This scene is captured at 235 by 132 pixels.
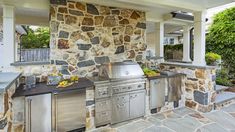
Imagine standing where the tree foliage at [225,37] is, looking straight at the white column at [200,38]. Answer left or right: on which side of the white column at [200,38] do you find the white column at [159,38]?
right

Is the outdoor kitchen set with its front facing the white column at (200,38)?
no

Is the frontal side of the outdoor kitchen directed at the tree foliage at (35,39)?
no

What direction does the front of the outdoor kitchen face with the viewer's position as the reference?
facing the viewer and to the right of the viewer

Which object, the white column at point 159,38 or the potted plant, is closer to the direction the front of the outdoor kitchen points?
the potted plant

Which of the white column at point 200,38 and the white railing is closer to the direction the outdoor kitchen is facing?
the white column

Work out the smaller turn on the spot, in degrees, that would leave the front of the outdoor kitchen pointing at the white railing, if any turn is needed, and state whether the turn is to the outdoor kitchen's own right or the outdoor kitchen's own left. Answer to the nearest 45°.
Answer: approximately 180°

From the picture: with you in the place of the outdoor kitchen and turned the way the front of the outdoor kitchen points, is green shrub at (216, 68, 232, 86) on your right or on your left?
on your left

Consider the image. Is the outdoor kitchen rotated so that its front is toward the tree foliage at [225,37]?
no

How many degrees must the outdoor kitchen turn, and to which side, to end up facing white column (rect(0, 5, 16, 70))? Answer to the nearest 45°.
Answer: approximately 135° to its right

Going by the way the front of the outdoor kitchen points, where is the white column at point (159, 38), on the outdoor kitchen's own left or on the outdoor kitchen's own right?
on the outdoor kitchen's own left

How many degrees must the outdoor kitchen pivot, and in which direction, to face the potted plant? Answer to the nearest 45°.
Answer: approximately 45° to its left
